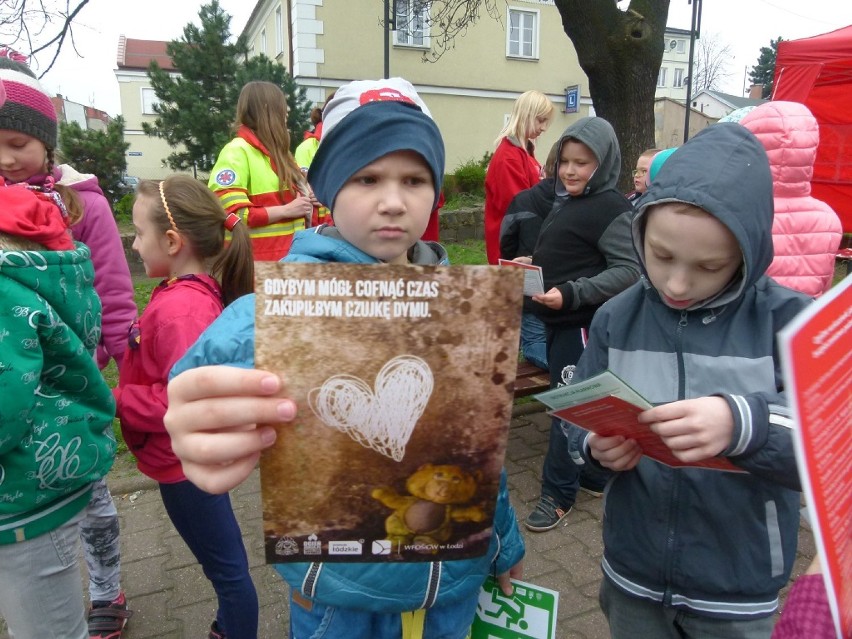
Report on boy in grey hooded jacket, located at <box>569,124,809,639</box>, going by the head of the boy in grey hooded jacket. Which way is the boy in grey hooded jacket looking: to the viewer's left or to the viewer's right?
to the viewer's left

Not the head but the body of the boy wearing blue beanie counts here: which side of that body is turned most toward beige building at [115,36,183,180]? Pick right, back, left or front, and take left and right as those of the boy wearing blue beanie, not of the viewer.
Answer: back
